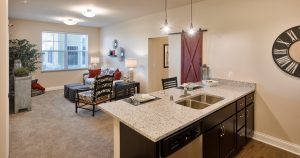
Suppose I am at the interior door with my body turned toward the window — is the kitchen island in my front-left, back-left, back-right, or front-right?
back-left

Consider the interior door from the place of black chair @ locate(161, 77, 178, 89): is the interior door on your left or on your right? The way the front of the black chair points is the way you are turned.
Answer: on your left

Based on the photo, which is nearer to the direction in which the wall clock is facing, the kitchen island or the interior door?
the kitchen island

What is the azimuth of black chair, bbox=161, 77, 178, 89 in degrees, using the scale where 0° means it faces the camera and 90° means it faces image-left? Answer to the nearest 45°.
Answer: approximately 315°
